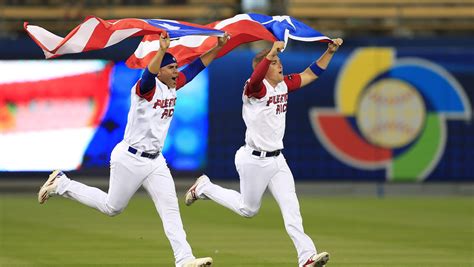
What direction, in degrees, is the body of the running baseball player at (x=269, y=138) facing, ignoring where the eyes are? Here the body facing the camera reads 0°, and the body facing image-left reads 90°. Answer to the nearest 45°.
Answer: approximately 315°

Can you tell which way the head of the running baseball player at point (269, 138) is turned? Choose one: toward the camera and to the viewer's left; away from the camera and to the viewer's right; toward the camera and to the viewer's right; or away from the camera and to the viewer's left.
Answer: toward the camera and to the viewer's right

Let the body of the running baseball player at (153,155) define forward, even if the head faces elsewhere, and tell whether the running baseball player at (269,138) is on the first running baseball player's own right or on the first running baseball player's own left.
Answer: on the first running baseball player's own left

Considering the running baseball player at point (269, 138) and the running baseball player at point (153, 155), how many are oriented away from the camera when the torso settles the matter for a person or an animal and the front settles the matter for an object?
0

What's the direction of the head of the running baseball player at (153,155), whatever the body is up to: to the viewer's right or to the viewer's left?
to the viewer's right

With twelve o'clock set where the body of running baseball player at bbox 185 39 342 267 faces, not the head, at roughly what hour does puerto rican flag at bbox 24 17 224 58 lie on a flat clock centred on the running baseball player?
The puerto rican flag is roughly at 5 o'clock from the running baseball player.

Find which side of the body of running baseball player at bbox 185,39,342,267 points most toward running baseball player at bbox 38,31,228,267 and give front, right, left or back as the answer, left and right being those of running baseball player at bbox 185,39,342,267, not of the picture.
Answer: right
